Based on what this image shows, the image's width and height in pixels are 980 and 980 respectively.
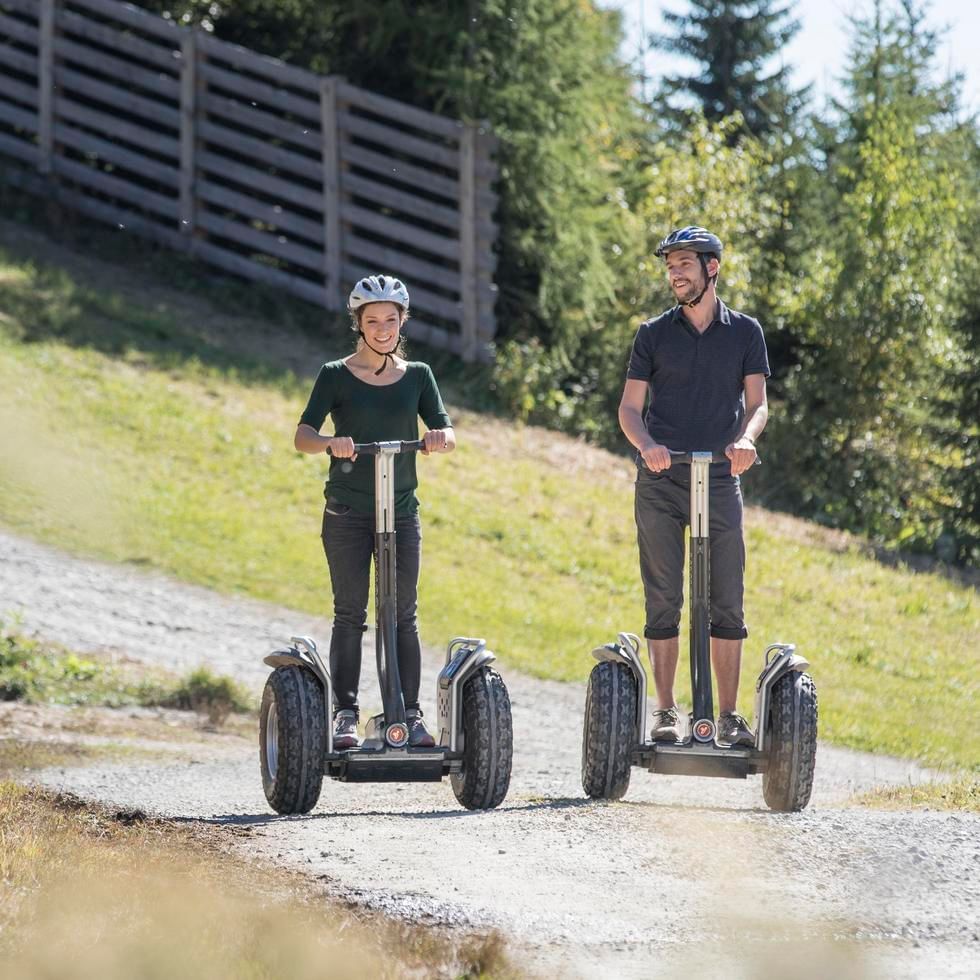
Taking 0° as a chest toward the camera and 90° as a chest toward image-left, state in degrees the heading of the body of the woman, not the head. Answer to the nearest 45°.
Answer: approximately 0°

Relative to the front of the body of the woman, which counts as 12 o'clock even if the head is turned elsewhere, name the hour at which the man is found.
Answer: The man is roughly at 9 o'clock from the woman.

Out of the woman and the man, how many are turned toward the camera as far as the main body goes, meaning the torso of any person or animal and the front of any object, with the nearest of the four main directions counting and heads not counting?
2

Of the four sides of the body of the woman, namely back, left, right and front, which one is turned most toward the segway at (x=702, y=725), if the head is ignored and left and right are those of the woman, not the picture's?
left

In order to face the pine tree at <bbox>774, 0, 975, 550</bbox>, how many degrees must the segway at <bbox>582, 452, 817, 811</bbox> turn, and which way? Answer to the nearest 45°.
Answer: approximately 180°

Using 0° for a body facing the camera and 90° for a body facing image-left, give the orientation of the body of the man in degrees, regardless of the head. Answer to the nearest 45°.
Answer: approximately 0°

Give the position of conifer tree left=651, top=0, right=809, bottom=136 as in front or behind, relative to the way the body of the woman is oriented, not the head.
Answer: behind

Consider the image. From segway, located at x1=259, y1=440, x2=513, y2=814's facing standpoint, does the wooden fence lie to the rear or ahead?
to the rear
